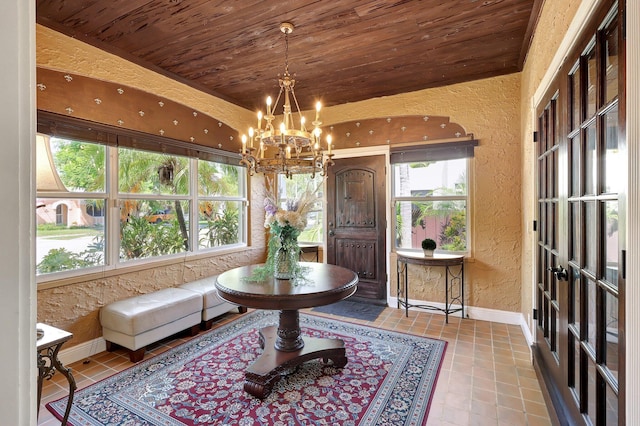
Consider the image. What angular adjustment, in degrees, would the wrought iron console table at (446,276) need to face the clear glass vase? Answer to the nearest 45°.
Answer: approximately 45° to its right

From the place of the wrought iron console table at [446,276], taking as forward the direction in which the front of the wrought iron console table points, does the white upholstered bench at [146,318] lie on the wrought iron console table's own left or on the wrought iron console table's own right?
on the wrought iron console table's own right

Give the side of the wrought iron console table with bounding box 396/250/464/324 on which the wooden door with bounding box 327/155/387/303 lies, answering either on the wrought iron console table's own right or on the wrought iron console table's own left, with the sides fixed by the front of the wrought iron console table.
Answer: on the wrought iron console table's own right

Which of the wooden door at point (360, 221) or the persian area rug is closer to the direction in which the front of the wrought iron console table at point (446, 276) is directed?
the persian area rug

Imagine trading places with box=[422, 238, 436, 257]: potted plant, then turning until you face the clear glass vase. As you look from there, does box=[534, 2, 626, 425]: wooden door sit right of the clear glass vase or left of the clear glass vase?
left

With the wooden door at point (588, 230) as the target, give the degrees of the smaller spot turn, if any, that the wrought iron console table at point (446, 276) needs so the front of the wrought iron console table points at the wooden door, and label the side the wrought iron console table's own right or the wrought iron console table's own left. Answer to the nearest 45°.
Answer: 0° — it already faces it

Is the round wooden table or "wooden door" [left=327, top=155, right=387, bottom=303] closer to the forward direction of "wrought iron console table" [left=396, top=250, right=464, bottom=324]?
the round wooden table

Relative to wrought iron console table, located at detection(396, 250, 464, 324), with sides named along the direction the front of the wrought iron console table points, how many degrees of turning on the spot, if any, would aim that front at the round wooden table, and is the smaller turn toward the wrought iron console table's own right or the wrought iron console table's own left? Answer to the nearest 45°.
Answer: approximately 45° to the wrought iron console table's own right

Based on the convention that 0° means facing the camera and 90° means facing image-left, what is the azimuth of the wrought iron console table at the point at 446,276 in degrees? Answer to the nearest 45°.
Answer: approximately 0°

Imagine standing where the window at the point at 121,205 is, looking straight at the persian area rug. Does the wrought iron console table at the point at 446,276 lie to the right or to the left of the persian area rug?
left

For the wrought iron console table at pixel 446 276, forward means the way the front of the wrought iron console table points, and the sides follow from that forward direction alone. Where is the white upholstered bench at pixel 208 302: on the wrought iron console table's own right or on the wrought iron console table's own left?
on the wrought iron console table's own right
